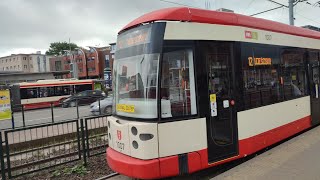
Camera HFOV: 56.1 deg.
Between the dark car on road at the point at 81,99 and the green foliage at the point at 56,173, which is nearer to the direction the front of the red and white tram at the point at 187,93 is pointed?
the green foliage

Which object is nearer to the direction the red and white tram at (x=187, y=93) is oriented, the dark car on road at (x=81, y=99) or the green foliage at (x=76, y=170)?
the green foliage

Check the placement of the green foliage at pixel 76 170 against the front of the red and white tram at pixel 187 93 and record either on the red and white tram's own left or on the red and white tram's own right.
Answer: on the red and white tram's own right

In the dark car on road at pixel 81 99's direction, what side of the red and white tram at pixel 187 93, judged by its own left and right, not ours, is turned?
right

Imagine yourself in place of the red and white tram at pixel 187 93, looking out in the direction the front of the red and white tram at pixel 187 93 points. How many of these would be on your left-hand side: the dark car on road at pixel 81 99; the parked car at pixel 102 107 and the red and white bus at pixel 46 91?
0

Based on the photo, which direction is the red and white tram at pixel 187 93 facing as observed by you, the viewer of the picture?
facing the viewer and to the left of the viewer

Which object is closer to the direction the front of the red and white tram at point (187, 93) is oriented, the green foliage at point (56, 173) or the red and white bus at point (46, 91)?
the green foliage

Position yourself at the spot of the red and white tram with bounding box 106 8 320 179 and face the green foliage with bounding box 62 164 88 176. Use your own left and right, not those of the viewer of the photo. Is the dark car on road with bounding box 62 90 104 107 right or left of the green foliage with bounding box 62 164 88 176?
right

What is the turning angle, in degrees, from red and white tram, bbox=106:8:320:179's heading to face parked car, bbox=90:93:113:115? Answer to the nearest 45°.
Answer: approximately 90° to its right

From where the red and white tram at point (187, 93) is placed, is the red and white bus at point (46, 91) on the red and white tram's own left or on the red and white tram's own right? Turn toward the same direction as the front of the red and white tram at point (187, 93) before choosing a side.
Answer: on the red and white tram's own right
